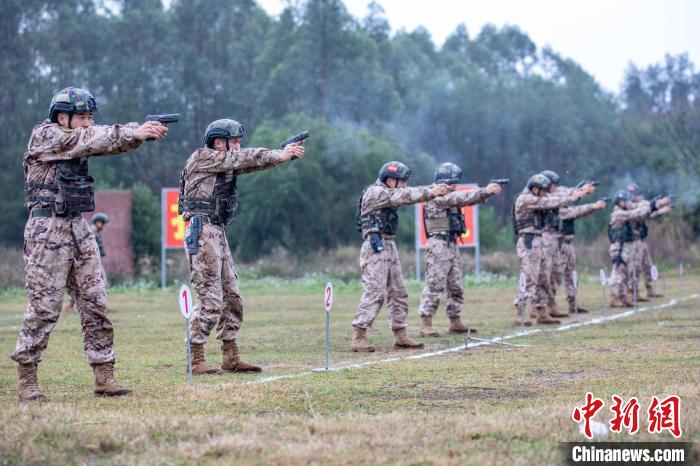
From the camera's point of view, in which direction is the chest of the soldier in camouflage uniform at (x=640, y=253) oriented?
to the viewer's right

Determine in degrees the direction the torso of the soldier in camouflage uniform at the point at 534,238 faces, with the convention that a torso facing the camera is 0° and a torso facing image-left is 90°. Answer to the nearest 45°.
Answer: approximately 270°

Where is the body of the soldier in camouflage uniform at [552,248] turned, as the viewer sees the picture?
to the viewer's right

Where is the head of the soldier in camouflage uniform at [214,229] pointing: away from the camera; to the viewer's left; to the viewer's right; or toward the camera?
to the viewer's right

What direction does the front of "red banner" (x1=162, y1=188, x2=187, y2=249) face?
toward the camera

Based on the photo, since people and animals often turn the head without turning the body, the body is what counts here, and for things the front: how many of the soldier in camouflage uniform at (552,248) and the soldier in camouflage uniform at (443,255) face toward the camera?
0

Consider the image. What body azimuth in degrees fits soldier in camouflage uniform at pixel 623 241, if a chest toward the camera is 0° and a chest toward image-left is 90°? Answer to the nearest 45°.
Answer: approximately 270°

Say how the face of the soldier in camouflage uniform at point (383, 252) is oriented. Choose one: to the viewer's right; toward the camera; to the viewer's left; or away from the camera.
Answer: to the viewer's right

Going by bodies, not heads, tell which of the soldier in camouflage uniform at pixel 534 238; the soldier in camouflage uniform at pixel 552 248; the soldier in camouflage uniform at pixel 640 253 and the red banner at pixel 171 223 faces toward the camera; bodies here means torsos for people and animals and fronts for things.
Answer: the red banner
